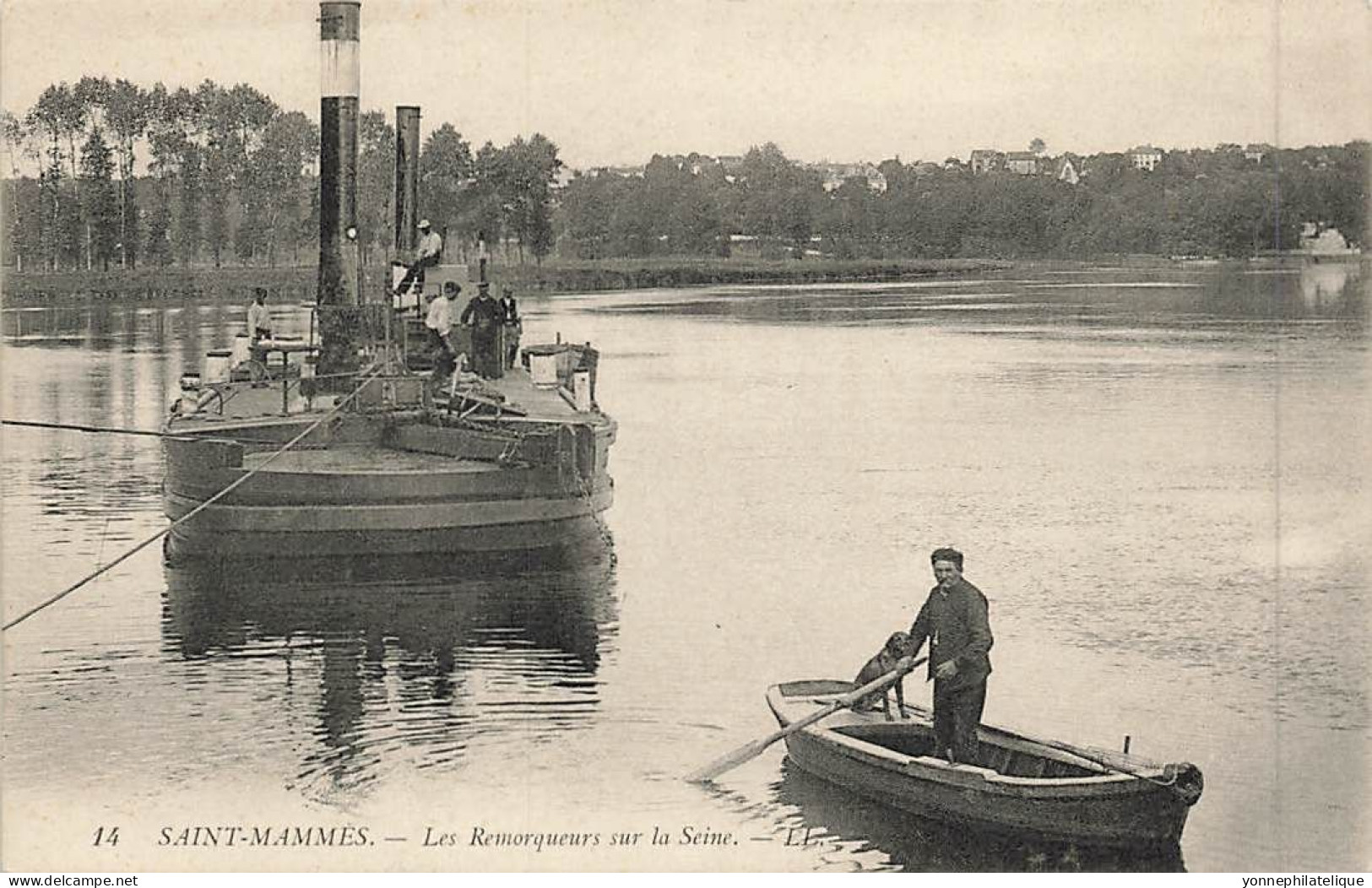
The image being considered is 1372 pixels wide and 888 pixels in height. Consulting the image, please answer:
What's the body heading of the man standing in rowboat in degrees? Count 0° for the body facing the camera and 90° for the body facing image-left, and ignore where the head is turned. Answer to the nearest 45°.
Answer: approximately 45°

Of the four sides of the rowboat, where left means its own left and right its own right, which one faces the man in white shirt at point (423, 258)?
back

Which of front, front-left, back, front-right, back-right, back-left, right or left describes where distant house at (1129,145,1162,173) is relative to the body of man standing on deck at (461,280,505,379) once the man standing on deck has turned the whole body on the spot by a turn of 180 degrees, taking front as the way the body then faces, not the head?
front-right
